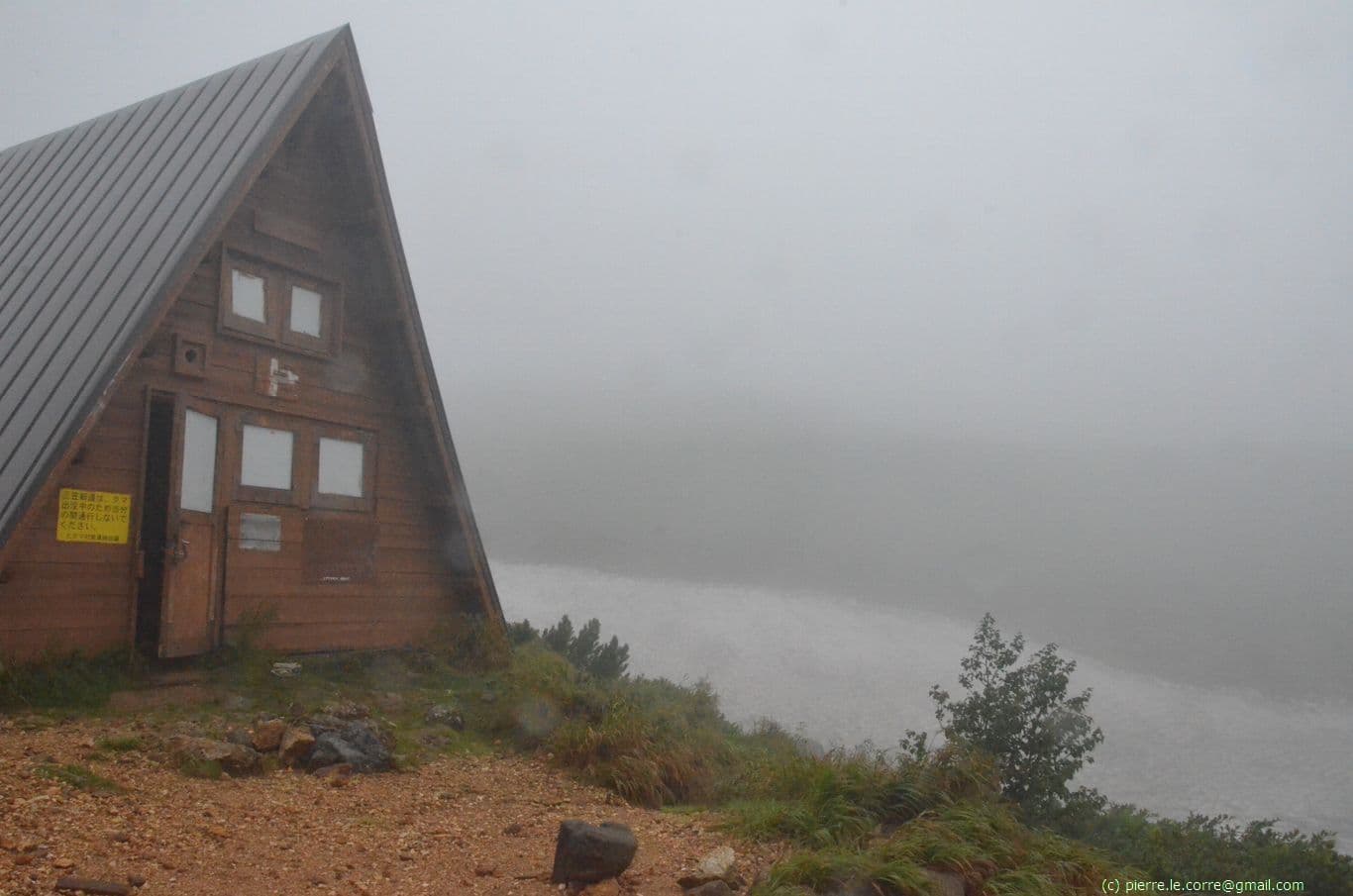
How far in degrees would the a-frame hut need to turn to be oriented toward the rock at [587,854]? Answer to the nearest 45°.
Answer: approximately 45° to its right

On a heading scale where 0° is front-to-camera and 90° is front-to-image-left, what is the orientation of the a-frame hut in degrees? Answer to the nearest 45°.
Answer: approximately 315°

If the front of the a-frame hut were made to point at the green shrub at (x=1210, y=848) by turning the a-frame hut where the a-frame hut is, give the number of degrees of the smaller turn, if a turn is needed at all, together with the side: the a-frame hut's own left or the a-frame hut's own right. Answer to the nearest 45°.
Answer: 0° — it already faces it

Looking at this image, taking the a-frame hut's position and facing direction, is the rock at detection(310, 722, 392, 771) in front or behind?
in front

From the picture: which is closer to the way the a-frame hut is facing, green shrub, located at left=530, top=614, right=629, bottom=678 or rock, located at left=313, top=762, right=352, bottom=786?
the rock

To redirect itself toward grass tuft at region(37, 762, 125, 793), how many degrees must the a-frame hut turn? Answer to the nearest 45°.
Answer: approximately 45° to its right

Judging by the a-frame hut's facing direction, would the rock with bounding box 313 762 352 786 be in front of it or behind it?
in front

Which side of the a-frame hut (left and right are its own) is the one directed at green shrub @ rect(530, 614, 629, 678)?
left
